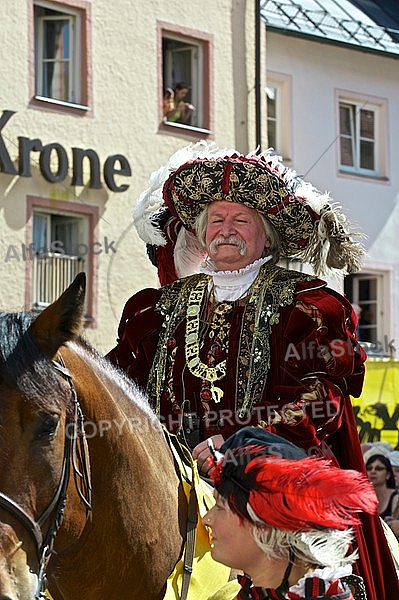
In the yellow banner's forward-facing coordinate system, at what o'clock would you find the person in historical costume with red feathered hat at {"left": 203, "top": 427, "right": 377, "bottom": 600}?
The person in historical costume with red feathered hat is roughly at 12 o'clock from the yellow banner.

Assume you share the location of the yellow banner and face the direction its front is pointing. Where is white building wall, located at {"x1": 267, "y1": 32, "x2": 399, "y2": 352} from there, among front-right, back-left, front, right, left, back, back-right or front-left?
back

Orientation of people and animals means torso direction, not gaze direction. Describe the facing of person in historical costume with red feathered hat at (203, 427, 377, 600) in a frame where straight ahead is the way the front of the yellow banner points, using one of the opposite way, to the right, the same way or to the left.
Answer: to the right

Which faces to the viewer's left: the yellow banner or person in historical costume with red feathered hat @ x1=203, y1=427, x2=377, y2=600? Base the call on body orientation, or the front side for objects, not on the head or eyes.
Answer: the person in historical costume with red feathered hat

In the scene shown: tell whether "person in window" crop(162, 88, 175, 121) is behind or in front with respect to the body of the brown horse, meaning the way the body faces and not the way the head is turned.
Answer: behind

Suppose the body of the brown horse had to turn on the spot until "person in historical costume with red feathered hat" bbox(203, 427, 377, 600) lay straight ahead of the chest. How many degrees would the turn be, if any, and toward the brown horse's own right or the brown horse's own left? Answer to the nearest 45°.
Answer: approximately 90° to the brown horse's own left

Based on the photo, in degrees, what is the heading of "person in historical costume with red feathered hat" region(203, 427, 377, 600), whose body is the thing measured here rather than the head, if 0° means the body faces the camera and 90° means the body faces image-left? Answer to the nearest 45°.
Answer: approximately 90°

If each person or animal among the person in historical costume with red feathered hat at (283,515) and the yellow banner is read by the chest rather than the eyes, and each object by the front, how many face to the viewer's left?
1

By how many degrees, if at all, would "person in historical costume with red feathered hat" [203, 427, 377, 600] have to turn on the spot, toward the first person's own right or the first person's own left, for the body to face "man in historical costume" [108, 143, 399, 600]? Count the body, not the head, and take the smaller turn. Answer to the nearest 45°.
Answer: approximately 90° to the first person's own right
